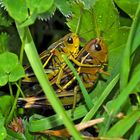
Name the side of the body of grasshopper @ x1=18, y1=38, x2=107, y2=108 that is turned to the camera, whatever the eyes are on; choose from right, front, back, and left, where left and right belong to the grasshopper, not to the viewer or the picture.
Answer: right

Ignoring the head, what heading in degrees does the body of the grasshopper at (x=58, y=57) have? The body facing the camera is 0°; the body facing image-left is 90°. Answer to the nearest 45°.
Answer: approximately 270°
